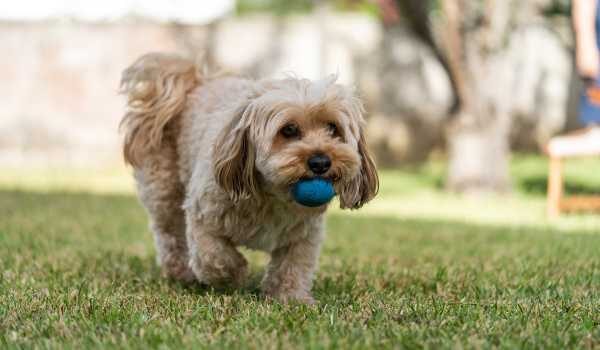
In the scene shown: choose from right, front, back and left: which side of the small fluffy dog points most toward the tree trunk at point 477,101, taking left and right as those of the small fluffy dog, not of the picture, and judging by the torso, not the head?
left

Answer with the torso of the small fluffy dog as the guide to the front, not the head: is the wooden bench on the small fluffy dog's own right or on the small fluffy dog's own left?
on the small fluffy dog's own left

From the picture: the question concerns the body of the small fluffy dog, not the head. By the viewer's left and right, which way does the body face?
facing the viewer and to the right of the viewer

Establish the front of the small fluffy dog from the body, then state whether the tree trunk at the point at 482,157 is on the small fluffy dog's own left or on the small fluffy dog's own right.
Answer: on the small fluffy dog's own left
